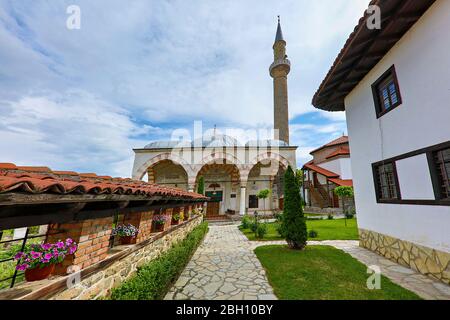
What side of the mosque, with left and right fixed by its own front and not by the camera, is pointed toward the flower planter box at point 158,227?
front

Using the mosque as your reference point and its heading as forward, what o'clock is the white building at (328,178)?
The white building is roughly at 9 o'clock from the mosque.

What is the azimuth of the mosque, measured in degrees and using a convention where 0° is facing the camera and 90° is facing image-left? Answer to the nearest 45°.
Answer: approximately 0°

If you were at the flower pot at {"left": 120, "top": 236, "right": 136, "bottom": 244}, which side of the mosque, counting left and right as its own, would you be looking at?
front
